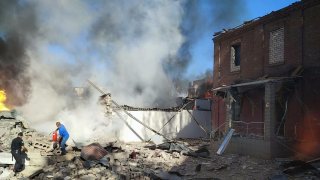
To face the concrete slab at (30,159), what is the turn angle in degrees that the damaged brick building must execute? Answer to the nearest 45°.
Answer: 0° — it already faces it

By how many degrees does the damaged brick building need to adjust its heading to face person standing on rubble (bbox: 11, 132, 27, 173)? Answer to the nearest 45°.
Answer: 0° — it already faces them
